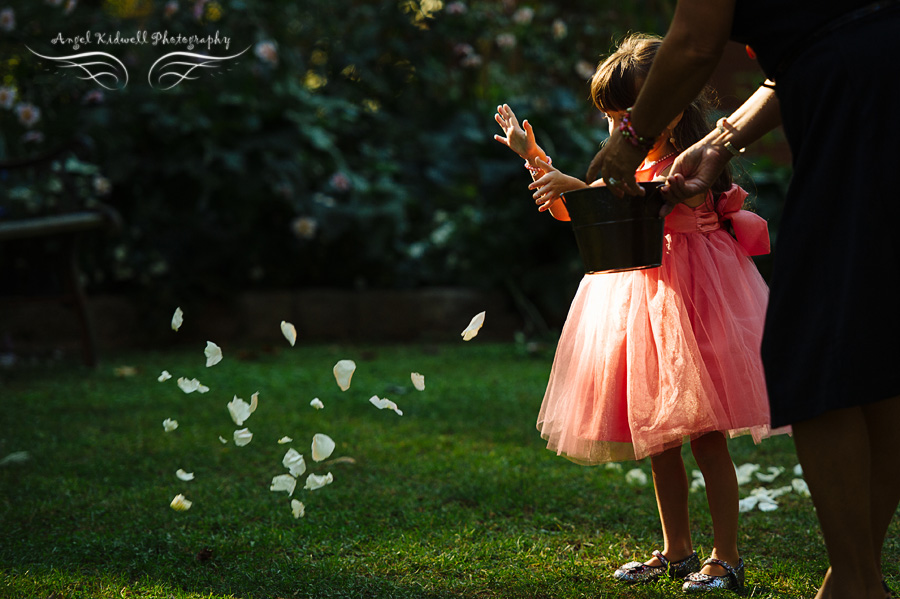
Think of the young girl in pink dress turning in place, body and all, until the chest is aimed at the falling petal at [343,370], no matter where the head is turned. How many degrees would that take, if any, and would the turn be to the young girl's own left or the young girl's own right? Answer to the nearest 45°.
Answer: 0° — they already face it

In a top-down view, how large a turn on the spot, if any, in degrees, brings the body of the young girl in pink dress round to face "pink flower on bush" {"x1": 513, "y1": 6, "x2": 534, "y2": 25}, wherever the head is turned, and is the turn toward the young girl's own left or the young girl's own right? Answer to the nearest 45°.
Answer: approximately 90° to the young girl's own right

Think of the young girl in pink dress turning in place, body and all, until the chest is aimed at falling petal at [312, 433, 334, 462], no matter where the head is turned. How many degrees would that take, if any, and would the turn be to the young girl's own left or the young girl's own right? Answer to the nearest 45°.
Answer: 0° — they already face it

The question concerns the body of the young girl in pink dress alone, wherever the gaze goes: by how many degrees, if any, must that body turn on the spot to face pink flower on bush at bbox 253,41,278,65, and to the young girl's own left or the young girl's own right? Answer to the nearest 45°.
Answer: approximately 45° to the young girl's own right

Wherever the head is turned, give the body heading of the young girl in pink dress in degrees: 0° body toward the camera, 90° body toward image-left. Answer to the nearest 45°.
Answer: approximately 90°
